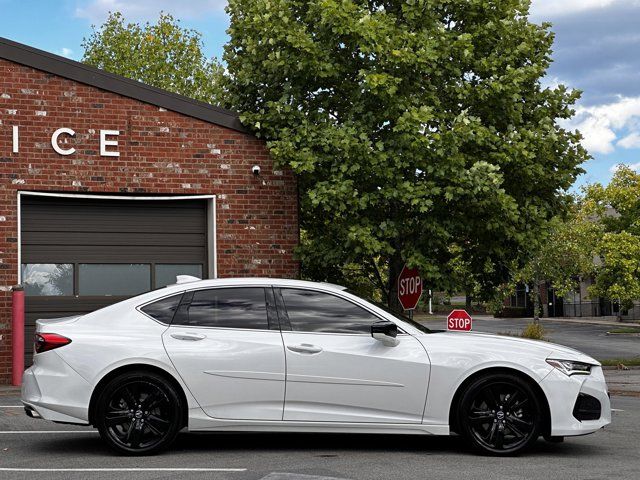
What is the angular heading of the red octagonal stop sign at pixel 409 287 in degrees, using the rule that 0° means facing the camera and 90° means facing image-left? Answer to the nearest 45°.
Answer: approximately 45°

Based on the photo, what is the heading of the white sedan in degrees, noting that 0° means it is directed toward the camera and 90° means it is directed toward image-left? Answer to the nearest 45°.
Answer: approximately 270°

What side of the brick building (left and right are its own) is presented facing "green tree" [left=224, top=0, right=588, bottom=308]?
left

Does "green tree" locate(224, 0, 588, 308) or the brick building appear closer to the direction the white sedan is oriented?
the green tree

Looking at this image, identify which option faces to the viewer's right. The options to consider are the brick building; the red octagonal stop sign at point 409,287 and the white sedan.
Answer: the white sedan

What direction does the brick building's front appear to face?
toward the camera

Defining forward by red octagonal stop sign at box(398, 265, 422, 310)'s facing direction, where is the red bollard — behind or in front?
in front

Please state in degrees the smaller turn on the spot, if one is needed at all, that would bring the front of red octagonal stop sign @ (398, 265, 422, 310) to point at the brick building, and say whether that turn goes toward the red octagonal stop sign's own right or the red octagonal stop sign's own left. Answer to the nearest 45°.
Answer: approximately 45° to the red octagonal stop sign's own right

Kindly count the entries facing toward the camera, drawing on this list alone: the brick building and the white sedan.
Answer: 1

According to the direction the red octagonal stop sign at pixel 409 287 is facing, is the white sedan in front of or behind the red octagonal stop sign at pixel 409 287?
in front

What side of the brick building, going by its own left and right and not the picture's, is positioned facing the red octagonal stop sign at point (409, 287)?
left

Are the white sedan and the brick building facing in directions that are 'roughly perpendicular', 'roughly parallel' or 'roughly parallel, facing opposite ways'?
roughly perpendicular

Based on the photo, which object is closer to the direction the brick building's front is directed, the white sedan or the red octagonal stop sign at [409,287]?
the white sedan

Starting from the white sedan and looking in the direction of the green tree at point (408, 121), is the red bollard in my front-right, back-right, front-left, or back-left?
front-left

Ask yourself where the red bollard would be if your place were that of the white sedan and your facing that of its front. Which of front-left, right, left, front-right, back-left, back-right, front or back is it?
back-left
